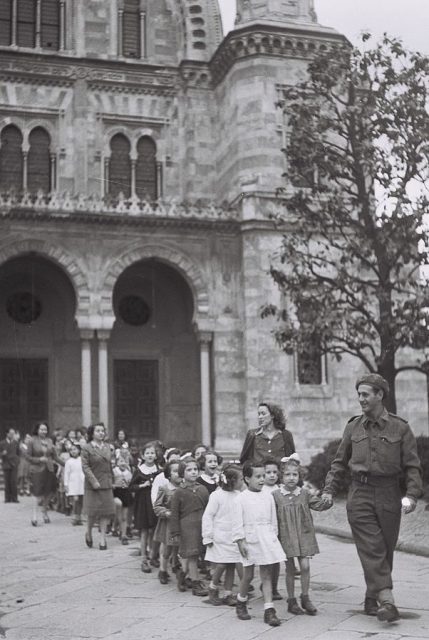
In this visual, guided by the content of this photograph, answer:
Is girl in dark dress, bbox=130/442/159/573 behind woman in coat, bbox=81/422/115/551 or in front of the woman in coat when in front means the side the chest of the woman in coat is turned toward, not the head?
in front

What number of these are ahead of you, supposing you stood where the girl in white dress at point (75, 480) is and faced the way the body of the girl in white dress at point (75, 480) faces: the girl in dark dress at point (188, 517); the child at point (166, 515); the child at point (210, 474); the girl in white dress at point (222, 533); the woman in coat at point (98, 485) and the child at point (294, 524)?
6

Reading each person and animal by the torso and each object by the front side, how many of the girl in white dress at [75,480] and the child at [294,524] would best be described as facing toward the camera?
2

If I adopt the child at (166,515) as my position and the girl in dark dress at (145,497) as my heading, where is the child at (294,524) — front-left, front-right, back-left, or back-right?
back-right

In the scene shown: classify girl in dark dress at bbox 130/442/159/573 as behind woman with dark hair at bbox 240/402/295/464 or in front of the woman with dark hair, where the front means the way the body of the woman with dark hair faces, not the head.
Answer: behind

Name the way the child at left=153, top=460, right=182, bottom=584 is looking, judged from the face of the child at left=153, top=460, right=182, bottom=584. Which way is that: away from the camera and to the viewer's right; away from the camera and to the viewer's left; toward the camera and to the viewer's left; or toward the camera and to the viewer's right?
toward the camera and to the viewer's right

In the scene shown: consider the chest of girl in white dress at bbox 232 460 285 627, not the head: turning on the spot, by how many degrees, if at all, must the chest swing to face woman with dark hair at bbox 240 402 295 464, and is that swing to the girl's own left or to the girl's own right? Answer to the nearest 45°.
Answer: approximately 135° to the girl's own left

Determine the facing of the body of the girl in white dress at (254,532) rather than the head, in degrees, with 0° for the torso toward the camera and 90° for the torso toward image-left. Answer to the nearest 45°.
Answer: approximately 315°

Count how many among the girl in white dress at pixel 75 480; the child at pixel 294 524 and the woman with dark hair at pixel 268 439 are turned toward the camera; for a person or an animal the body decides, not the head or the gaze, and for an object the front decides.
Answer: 3

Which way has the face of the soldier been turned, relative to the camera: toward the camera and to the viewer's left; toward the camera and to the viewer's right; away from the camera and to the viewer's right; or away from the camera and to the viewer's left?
toward the camera and to the viewer's left

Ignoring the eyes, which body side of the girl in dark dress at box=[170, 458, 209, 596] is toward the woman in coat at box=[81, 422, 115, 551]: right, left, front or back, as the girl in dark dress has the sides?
back
